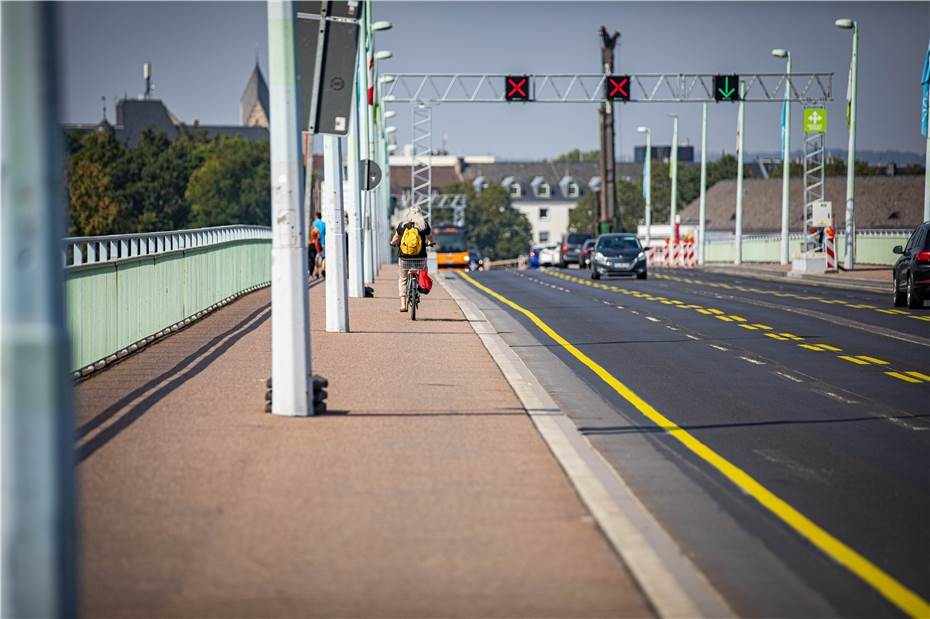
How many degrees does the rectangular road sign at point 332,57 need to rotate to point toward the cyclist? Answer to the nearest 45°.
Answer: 0° — it already faces them

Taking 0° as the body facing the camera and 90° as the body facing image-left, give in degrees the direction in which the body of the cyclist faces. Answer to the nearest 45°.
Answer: approximately 180°

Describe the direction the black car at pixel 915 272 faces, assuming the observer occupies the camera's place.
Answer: facing away from the viewer

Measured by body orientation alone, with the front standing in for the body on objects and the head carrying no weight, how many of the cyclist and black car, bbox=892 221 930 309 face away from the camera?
2

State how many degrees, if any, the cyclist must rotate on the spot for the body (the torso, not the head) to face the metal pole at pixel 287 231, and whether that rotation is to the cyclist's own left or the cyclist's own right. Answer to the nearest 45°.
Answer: approximately 180°

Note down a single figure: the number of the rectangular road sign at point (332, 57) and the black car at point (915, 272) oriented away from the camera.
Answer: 2

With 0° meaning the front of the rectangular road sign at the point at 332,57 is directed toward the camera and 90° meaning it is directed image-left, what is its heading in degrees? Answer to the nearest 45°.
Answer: approximately 180°

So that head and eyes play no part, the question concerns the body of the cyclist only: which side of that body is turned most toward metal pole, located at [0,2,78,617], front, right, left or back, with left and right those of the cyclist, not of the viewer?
back

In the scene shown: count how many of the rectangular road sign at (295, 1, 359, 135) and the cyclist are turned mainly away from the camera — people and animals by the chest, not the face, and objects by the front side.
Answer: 2
